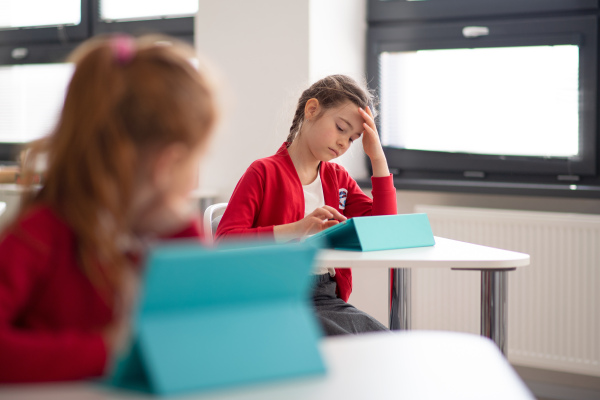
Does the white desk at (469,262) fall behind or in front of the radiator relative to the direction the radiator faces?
in front

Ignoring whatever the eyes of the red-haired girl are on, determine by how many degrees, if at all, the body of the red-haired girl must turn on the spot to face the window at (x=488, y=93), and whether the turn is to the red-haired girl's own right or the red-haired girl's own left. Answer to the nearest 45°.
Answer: approximately 45° to the red-haired girl's own left

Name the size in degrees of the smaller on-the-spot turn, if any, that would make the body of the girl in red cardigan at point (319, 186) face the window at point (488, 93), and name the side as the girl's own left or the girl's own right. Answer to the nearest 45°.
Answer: approximately 90° to the girl's own left

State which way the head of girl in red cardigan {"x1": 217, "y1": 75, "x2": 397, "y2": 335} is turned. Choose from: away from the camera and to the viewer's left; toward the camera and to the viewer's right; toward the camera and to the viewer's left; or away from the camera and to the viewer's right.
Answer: toward the camera and to the viewer's right

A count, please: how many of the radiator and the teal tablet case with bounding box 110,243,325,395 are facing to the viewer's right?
0

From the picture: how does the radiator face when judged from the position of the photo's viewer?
facing the viewer and to the left of the viewer

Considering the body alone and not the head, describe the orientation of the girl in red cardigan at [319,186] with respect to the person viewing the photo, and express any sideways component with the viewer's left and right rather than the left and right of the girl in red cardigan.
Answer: facing the viewer and to the right of the viewer

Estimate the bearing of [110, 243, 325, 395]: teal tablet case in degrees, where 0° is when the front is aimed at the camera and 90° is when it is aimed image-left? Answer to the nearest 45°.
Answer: approximately 135°

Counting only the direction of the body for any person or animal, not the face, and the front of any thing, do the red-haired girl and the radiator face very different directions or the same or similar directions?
very different directions

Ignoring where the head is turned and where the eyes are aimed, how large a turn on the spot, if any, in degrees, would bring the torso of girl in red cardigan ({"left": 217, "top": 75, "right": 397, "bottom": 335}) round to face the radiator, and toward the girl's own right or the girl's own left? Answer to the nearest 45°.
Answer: approximately 90° to the girl's own left

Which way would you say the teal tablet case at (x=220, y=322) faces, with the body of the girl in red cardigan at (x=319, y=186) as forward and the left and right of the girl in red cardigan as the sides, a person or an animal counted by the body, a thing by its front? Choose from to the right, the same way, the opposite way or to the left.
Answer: the opposite way

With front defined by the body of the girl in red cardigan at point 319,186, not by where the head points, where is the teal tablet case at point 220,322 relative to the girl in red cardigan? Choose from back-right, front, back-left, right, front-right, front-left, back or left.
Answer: front-right

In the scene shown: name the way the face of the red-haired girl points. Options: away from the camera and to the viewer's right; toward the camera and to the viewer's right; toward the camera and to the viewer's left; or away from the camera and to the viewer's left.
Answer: away from the camera and to the viewer's right
